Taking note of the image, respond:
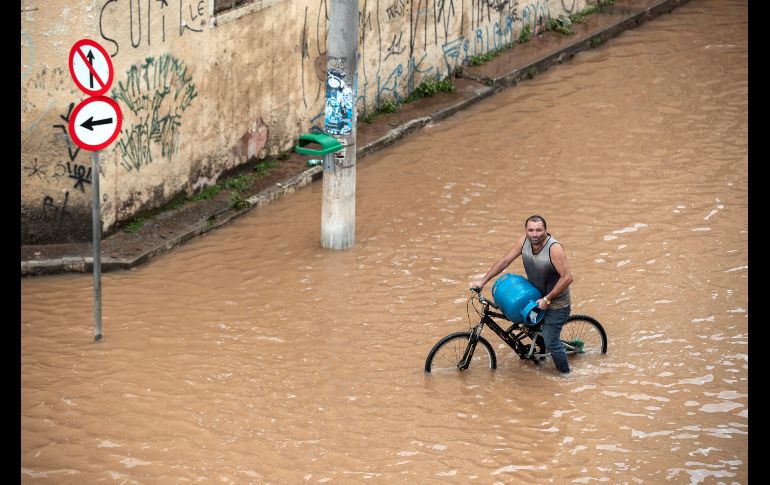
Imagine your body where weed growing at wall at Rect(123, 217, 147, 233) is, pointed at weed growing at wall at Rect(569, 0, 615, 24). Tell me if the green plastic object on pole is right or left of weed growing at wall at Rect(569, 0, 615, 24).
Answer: right

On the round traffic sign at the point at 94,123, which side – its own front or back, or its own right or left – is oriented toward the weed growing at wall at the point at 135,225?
back

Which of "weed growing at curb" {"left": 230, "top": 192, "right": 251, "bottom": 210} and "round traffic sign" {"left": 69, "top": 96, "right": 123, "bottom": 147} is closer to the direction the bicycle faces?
the round traffic sign

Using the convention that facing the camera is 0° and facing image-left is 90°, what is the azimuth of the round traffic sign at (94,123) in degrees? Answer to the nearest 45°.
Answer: approximately 0°

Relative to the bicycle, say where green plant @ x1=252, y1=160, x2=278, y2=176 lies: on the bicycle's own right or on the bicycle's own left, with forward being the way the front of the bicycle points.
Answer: on the bicycle's own right

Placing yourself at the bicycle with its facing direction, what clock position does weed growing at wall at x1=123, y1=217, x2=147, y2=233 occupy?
The weed growing at wall is roughly at 1 o'clock from the bicycle.

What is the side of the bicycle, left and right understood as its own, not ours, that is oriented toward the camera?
left

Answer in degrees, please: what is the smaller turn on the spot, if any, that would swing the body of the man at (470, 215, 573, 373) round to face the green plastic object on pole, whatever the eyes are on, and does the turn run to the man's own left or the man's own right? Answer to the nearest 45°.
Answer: approximately 90° to the man's own right

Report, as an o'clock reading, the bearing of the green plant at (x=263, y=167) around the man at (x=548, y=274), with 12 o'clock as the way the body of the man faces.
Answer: The green plant is roughly at 3 o'clock from the man.

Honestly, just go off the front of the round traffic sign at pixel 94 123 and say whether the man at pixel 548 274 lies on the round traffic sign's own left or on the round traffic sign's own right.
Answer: on the round traffic sign's own left

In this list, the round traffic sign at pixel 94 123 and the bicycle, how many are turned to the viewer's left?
1

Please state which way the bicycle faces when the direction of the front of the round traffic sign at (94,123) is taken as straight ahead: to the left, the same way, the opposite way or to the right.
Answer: to the right
